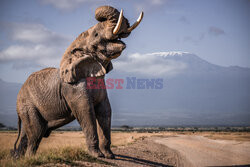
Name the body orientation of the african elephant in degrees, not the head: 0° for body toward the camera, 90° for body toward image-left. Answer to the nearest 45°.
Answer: approximately 270°
